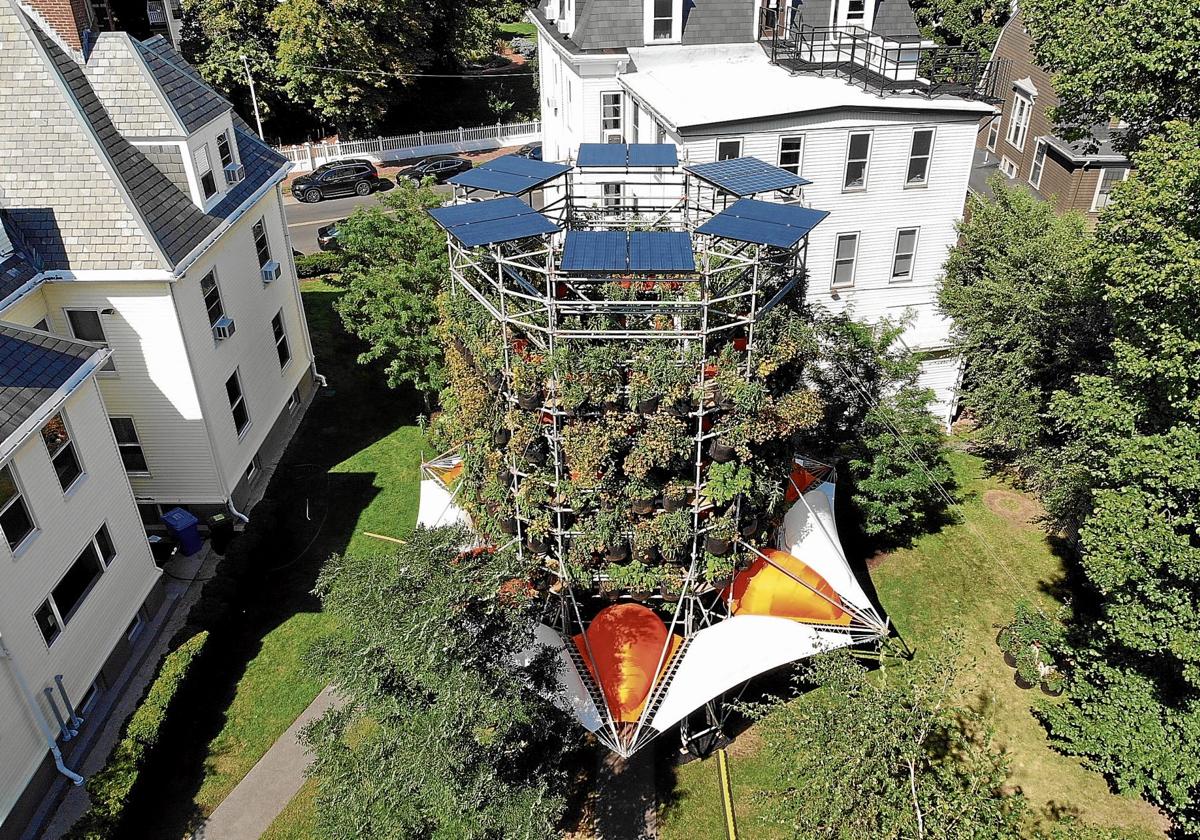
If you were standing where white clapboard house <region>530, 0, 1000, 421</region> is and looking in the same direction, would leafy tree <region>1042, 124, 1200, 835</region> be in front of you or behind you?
behind

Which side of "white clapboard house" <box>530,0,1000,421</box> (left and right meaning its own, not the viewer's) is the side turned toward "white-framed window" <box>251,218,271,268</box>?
left

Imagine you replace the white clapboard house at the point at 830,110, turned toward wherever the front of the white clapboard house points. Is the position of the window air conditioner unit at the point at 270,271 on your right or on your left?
on your left

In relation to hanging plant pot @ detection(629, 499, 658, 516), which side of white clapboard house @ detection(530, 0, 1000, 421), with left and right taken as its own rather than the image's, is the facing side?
back

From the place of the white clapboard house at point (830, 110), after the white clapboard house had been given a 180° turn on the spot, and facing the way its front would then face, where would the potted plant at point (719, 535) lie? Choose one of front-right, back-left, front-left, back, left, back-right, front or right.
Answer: front

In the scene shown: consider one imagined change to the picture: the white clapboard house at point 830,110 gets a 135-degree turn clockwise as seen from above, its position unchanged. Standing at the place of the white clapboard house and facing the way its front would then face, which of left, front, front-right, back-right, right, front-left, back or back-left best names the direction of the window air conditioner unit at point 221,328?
right

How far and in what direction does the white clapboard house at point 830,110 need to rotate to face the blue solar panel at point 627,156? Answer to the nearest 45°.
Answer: approximately 135° to its left

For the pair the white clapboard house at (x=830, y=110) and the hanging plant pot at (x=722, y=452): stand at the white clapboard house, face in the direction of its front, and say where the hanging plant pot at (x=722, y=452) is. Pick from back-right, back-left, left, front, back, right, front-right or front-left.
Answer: back

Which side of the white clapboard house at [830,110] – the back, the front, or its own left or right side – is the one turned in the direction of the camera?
back

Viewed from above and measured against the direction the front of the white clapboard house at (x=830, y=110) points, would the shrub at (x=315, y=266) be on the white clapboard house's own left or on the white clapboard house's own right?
on the white clapboard house's own left
